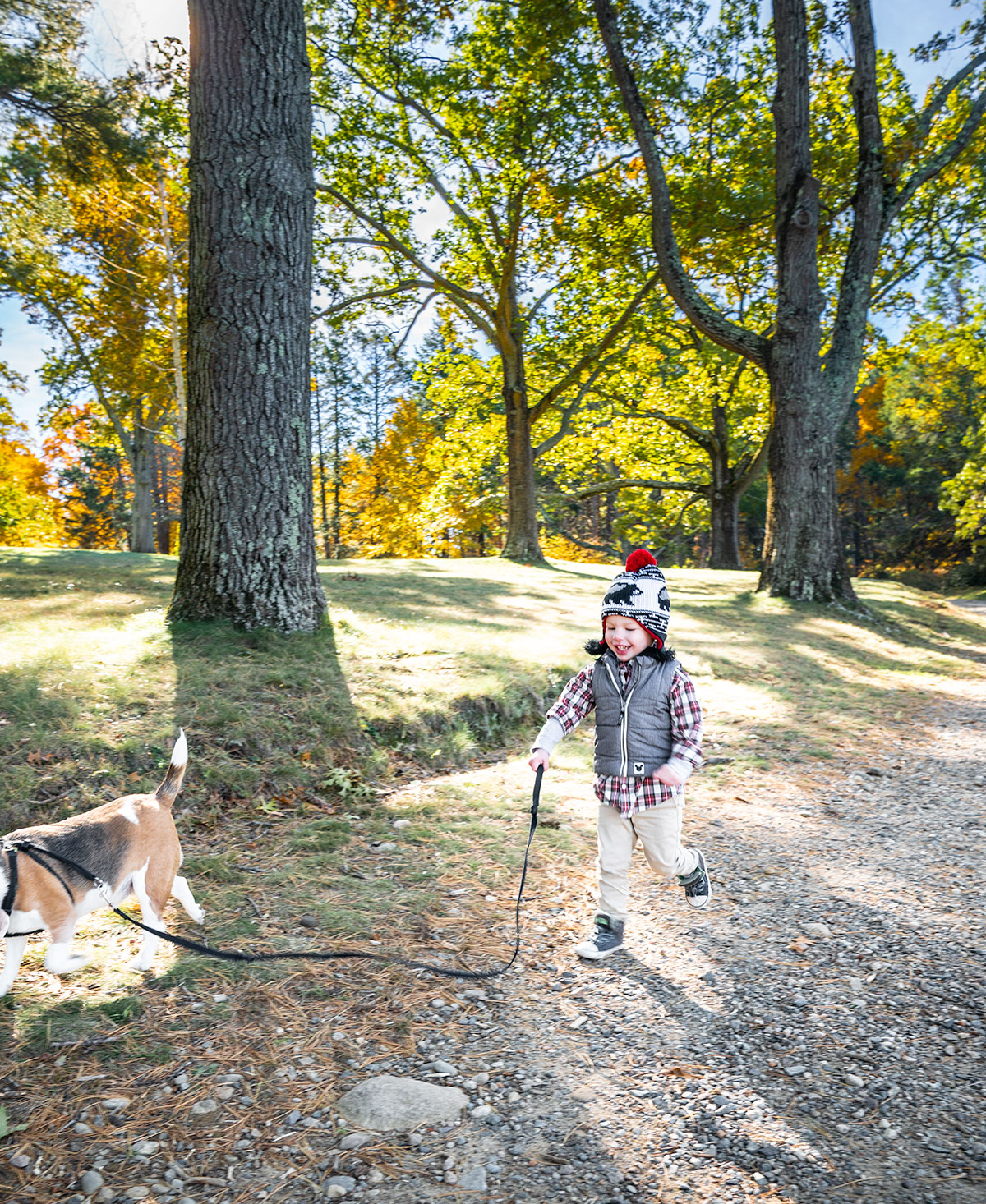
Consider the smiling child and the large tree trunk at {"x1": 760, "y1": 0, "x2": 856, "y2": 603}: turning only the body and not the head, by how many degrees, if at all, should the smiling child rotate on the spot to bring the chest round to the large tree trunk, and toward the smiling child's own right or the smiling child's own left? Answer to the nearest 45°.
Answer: approximately 135° to the smiling child's own right

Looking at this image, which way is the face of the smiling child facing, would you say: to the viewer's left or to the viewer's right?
to the viewer's left

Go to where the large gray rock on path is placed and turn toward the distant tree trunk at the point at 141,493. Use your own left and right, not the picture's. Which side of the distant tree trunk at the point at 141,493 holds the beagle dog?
left

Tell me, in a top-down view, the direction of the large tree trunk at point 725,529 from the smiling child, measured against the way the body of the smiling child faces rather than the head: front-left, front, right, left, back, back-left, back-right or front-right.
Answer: back-right

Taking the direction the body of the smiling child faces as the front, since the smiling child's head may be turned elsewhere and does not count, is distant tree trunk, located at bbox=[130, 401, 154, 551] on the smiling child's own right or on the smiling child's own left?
on the smiling child's own right

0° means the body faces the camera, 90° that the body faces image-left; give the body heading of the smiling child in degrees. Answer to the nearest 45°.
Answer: approximately 45°

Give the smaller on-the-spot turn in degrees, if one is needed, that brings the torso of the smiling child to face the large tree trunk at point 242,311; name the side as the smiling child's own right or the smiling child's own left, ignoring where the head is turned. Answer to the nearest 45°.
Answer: approximately 90° to the smiling child's own right

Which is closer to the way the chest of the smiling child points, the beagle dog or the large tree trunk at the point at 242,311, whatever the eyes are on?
the beagle dog

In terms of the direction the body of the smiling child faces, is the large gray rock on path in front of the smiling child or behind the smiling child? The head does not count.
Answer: in front

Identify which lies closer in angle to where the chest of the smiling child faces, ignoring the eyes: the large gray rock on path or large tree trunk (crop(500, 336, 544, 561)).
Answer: the large gray rock on path

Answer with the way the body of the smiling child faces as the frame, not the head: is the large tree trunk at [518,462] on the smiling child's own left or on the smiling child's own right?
on the smiling child's own right
